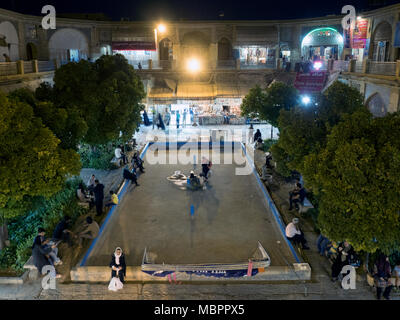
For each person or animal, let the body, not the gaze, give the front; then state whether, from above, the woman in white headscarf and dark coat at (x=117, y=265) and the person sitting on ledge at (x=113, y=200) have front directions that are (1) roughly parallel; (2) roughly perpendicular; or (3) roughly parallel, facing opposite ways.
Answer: roughly perpendicular

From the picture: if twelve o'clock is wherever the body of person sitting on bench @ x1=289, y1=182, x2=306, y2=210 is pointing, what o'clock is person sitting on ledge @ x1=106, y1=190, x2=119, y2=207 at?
person sitting on ledge @ x1=106, y1=190, x2=119, y2=207 is roughly at 1 o'clock from person sitting on bench @ x1=289, y1=182, x2=306, y2=210.

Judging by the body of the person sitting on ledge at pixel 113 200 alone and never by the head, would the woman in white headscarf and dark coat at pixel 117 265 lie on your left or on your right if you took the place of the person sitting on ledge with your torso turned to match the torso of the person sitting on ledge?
on your left

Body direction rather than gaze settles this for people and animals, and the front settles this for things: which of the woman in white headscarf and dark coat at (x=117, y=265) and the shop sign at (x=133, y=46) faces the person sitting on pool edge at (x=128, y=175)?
the shop sign

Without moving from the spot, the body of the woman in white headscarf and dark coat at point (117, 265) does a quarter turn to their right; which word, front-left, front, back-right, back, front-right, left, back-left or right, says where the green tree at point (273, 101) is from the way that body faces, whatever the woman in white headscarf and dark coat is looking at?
back-right

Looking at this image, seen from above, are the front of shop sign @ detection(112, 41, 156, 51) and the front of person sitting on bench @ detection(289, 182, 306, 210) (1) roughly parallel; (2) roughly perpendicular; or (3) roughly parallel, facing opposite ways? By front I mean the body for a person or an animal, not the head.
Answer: roughly perpendicular

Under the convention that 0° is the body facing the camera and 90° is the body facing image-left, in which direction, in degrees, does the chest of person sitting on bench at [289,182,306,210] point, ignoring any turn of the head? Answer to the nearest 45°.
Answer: approximately 45°

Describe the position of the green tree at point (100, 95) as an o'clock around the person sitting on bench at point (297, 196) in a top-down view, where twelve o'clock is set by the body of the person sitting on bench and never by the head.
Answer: The green tree is roughly at 2 o'clock from the person sitting on bench.

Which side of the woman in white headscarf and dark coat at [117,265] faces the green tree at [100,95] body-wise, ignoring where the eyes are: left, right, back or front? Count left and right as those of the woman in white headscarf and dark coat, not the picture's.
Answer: back
